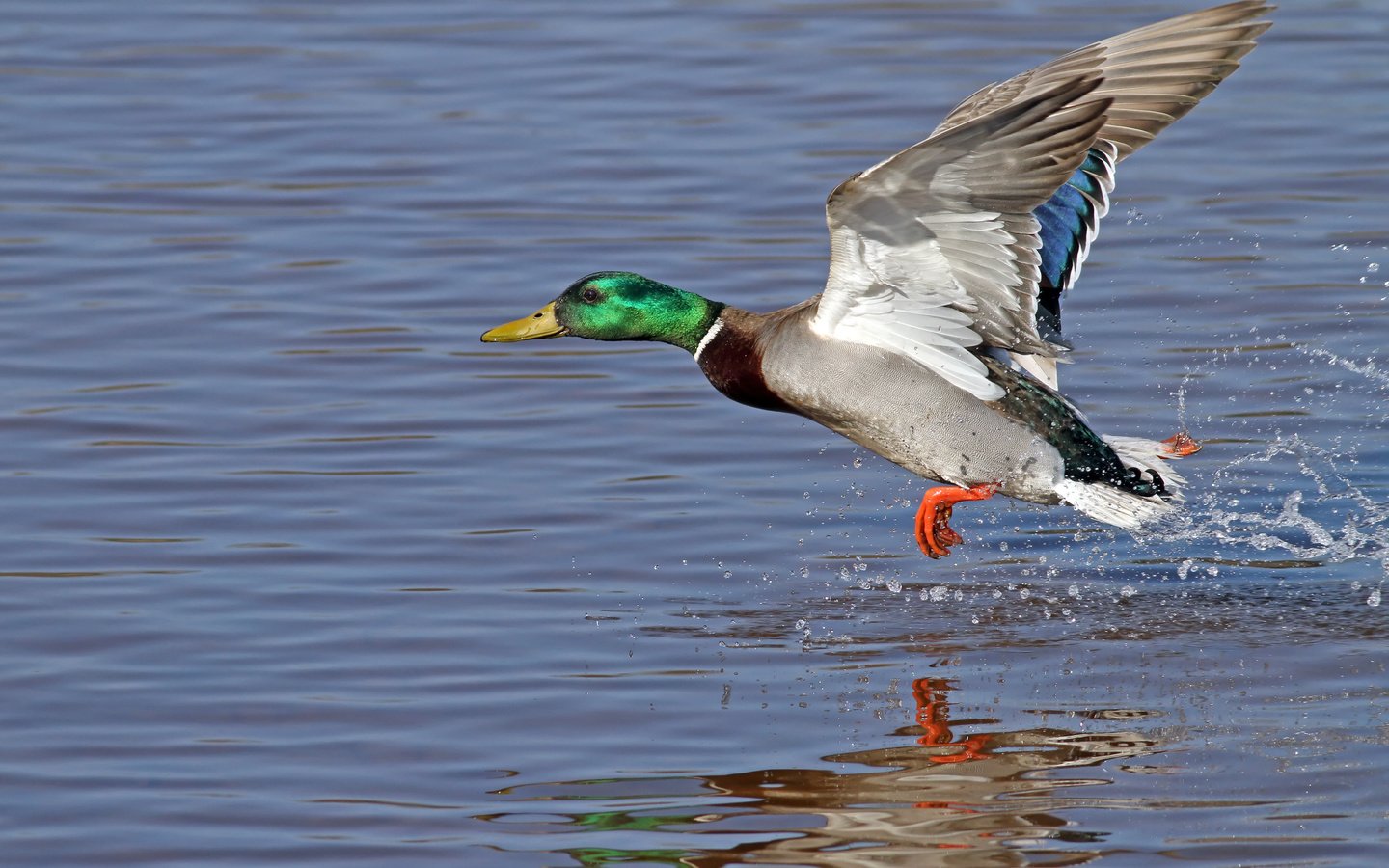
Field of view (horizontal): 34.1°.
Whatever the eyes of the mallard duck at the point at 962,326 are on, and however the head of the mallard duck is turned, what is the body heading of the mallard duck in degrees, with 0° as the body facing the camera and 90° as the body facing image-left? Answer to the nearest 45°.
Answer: approximately 90°
